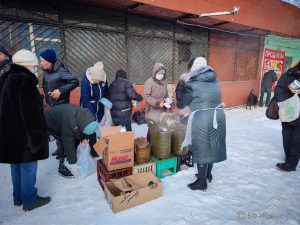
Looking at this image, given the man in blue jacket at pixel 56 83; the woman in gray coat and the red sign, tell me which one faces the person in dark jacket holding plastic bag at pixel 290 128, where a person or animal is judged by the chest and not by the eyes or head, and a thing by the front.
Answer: the red sign

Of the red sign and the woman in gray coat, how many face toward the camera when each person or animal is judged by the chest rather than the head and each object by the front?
1

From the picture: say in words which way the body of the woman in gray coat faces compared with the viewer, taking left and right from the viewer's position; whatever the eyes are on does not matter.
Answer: facing away from the viewer and to the left of the viewer

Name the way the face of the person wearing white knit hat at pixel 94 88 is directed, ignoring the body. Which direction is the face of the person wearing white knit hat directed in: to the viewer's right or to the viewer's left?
to the viewer's right
